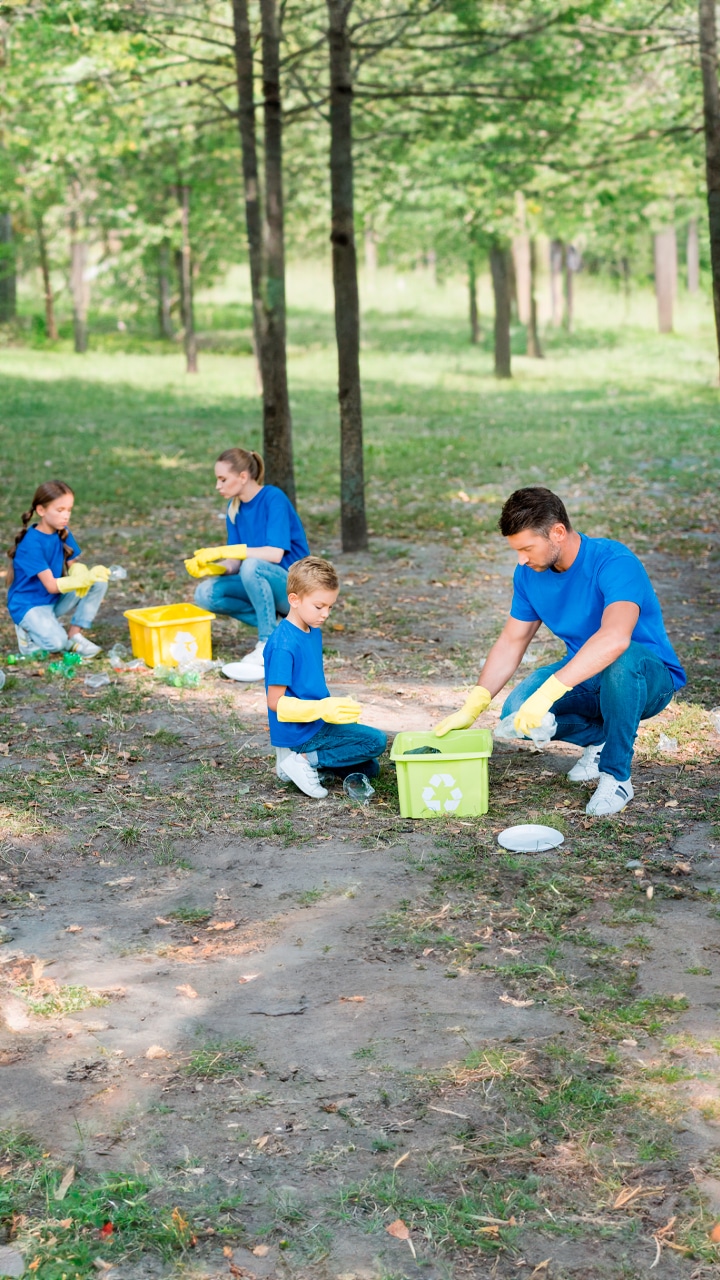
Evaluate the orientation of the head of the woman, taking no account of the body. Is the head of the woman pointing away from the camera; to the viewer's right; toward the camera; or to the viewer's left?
to the viewer's left

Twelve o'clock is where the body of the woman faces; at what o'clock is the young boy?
The young boy is roughly at 9 o'clock from the woman.

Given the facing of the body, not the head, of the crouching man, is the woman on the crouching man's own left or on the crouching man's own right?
on the crouching man's own right

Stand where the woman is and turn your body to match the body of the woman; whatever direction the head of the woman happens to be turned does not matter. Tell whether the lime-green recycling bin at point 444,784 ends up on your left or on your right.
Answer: on your left

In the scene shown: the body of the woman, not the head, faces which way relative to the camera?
to the viewer's left
